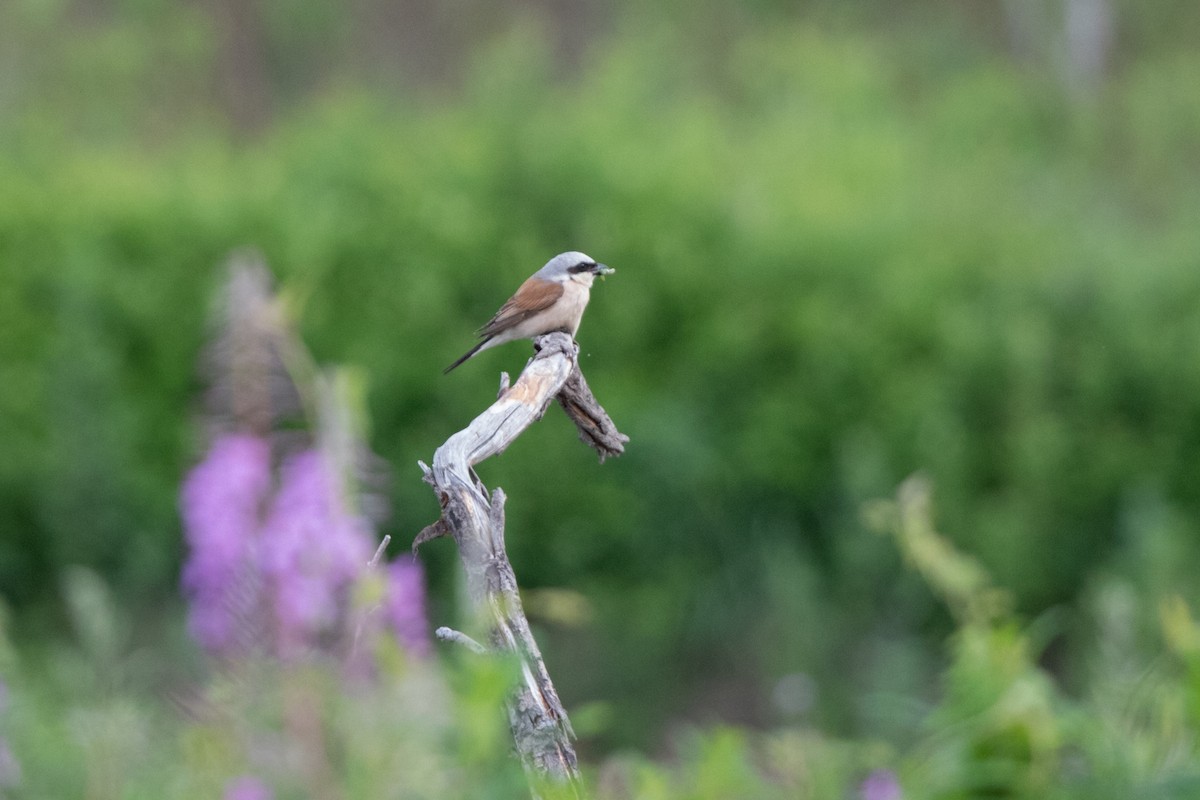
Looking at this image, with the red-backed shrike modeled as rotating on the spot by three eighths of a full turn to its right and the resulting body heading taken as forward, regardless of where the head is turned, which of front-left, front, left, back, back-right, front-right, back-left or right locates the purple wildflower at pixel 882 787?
front-left

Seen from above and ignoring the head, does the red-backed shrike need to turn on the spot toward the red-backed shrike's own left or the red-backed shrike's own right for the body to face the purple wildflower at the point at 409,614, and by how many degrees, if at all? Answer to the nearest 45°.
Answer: approximately 90° to the red-backed shrike's own right

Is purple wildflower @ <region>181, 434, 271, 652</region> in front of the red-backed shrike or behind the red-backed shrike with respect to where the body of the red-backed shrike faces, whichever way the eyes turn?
behind

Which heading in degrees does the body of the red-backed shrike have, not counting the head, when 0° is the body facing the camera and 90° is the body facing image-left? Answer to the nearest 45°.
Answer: approximately 270°
